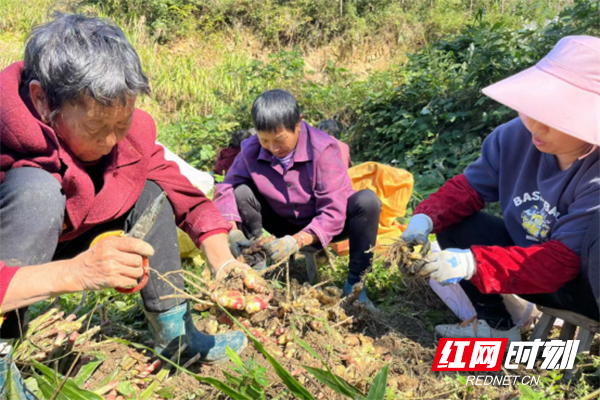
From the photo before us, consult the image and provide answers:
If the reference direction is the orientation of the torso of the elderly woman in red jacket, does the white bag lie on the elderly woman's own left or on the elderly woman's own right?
on the elderly woman's own left

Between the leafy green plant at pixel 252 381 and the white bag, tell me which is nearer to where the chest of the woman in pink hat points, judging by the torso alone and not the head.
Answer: the leafy green plant

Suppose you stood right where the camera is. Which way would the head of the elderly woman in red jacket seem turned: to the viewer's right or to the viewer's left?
to the viewer's right

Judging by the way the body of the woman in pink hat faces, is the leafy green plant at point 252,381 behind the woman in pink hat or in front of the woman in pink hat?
in front

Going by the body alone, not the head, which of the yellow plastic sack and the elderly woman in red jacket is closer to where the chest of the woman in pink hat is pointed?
the elderly woman in red jacket

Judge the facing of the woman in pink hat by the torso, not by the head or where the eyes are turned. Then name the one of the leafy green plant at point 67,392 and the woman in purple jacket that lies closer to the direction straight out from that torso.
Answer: the leafy green plant

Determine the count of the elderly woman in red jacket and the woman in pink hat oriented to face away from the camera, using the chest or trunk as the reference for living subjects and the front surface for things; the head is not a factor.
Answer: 0

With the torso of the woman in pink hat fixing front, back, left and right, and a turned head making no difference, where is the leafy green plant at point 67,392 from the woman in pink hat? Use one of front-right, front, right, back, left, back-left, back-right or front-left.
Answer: front

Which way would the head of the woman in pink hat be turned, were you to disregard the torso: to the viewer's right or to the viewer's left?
to the viewer's left

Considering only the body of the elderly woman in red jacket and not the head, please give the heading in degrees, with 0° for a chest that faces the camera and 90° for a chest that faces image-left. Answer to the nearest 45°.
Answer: approximately 315°

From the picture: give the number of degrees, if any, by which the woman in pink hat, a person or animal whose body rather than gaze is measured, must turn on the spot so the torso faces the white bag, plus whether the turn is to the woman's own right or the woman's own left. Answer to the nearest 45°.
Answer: approximately 90° to the woman's own right

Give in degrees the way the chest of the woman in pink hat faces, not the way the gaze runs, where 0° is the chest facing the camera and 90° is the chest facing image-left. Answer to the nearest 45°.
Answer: approximately 45°
